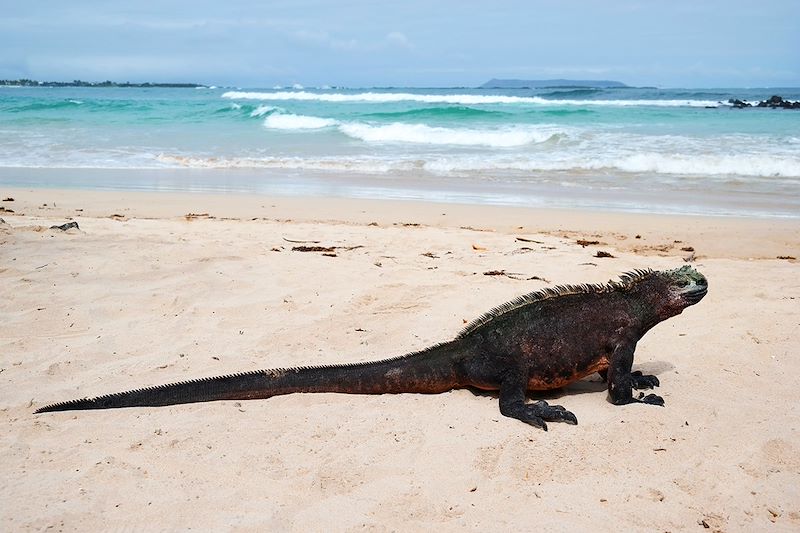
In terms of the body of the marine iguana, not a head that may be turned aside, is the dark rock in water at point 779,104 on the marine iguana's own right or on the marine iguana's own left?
on the marine iguana's own left

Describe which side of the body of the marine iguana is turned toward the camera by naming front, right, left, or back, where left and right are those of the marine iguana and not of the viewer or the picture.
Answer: right
